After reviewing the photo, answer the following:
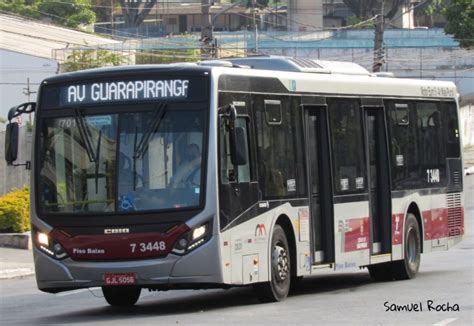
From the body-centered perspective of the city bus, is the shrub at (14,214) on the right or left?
on its right

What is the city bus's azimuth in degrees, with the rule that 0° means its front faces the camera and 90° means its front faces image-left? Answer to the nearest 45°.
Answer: approximately 45°
